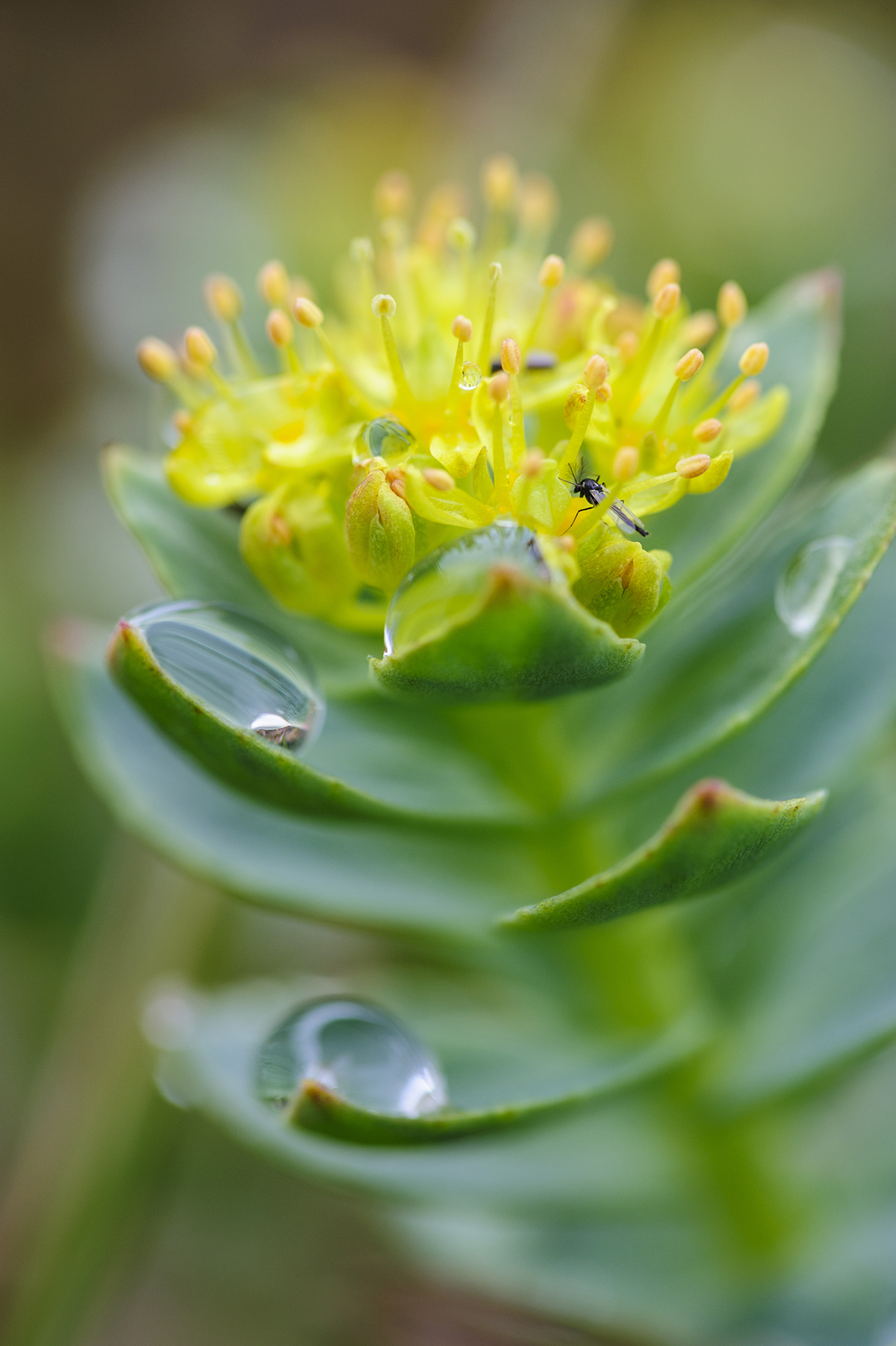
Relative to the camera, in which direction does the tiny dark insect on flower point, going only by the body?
to the viewer's left
